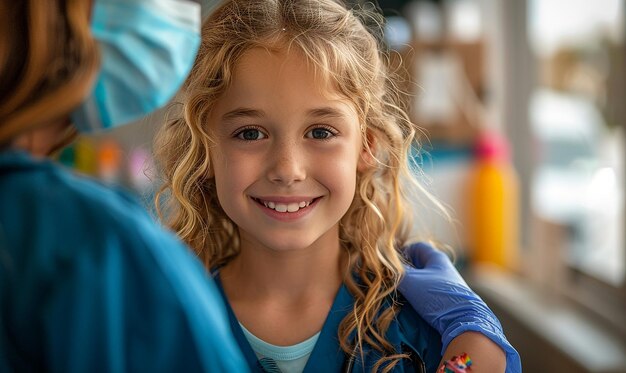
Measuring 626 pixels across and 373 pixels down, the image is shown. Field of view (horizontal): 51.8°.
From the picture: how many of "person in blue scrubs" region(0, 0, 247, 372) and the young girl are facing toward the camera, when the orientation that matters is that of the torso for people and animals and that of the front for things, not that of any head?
1

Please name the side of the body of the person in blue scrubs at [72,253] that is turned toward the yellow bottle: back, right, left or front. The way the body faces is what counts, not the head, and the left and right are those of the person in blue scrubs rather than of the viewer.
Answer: front

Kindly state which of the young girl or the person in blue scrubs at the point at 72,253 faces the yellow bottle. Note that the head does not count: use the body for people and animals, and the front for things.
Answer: the person in blue scrubs

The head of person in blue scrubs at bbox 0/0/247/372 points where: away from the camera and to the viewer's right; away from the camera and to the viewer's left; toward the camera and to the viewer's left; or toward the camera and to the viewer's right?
away from the camera and to the viewer's right

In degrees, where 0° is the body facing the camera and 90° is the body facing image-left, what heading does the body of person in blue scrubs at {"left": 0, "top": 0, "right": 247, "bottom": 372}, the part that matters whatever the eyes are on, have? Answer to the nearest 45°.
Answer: approximately 225°

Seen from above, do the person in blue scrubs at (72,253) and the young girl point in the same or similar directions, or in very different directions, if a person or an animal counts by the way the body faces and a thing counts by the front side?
very different directions
